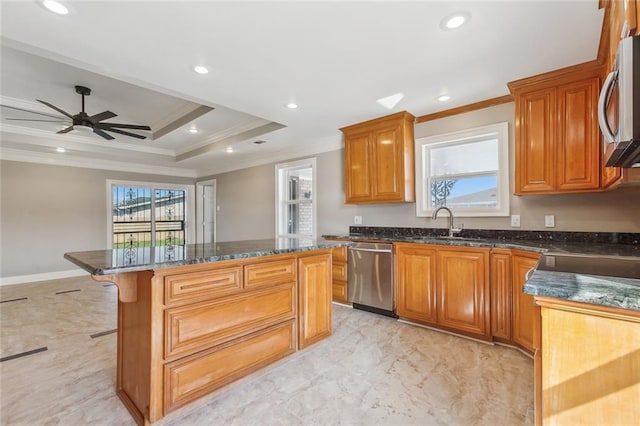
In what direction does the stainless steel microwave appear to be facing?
to the viewer's left

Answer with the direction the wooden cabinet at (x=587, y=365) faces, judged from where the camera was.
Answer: facing to the left of the viewer

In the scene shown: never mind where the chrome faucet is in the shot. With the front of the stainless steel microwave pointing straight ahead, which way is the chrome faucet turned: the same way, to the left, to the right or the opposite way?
to the left

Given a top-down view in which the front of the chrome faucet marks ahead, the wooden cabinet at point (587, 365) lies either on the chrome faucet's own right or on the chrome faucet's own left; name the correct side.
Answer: on the chrome faucet's own left

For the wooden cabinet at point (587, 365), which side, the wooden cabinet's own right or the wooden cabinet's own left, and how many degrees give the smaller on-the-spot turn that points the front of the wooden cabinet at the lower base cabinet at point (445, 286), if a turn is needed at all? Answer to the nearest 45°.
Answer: approximately 45° to the wooden cabinet's own right

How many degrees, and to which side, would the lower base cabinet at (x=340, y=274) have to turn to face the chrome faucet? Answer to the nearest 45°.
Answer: approximately 135° to its left
